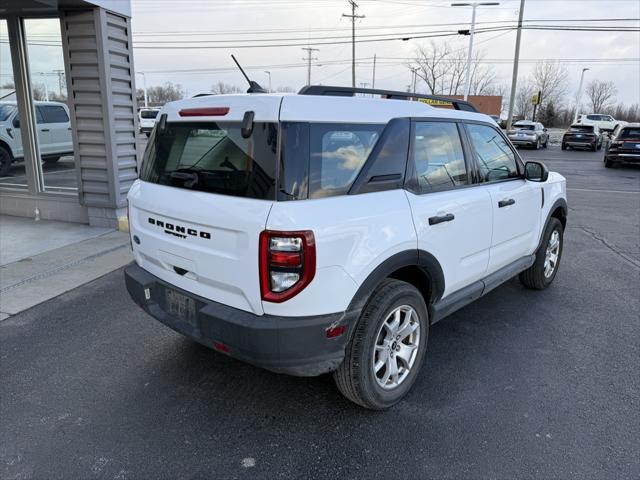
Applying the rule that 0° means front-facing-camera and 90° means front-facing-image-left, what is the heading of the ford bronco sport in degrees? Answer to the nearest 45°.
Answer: approximately 225°

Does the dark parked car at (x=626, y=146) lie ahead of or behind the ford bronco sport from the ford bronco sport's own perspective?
ahead

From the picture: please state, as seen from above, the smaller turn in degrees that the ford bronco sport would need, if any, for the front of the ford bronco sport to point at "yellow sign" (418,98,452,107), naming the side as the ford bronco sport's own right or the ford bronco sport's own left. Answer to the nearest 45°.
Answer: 0° — it already faces it

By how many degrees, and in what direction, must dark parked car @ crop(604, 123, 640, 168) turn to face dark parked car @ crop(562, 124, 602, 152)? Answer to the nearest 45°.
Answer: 0° — it already faces it

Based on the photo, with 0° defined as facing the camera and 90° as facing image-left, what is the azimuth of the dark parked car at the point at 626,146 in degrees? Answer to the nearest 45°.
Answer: approximately 180°

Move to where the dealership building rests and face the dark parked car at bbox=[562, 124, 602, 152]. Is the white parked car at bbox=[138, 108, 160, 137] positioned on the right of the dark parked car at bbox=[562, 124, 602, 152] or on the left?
left

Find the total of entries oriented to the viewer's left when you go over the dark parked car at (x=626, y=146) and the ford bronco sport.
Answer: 0

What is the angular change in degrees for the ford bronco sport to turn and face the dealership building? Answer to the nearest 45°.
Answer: approximately 90° to its left
